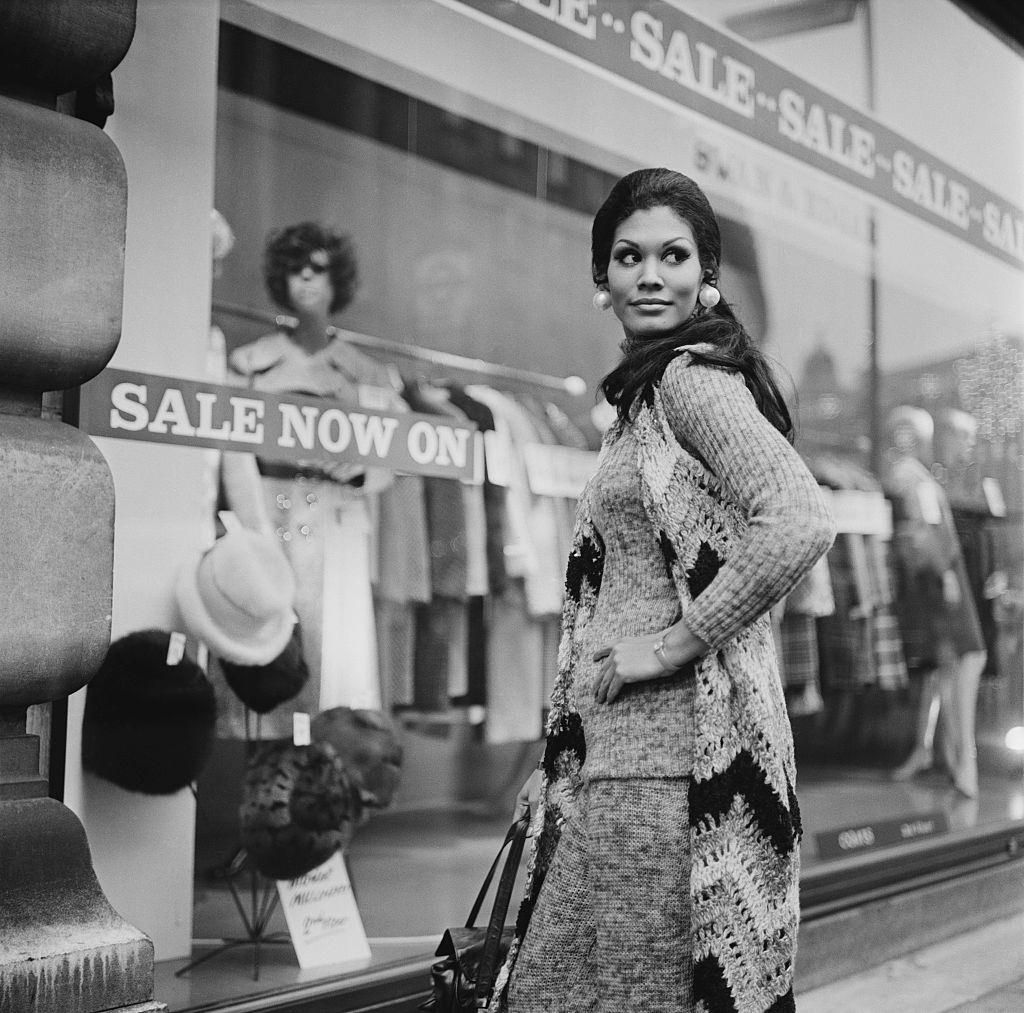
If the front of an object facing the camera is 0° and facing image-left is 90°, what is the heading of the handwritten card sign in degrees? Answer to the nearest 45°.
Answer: approximately 0°

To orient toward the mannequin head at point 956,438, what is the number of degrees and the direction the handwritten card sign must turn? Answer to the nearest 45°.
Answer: approximately 135° to its left

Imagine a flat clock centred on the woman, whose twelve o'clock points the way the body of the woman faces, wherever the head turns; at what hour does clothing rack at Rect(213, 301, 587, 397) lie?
The clothing rack is roughly at 4 o'clock from the woman.

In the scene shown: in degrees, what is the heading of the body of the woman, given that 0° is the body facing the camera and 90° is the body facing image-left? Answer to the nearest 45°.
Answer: approximately 45°

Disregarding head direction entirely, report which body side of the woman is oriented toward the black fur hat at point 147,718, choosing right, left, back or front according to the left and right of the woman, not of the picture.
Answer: right

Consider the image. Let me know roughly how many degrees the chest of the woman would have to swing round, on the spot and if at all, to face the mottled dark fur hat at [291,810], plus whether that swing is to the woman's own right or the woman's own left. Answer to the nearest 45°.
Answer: approximately 90° to the woman's own right

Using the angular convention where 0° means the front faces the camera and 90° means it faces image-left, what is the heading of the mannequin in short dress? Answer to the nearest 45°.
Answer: approximately 45°
